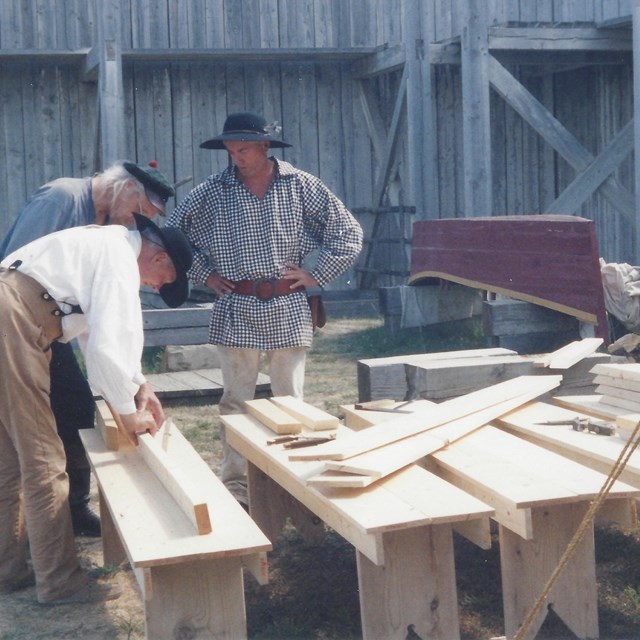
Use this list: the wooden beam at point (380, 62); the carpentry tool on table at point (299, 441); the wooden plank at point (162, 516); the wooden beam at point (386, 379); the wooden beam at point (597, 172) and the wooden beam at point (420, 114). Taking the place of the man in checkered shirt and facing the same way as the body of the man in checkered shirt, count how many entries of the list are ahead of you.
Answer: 2

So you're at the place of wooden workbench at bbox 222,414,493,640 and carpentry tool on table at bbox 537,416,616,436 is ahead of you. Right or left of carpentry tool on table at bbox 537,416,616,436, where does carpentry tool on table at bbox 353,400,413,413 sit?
left

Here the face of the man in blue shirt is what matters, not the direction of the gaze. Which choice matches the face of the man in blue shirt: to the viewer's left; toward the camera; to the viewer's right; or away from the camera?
to the viewer's right

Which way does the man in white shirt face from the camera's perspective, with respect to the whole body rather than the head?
to the viewer's right

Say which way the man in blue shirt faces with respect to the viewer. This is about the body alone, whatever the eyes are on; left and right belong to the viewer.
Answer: facing to the right of the viewer

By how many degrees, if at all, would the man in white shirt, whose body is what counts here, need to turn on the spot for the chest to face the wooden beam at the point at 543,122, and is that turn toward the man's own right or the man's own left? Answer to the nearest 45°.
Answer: approximately 45° to the man's own left

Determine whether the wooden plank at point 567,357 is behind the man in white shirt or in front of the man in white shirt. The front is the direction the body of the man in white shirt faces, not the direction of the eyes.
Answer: in front

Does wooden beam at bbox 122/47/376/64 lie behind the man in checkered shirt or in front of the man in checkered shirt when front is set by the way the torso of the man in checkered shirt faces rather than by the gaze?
behind

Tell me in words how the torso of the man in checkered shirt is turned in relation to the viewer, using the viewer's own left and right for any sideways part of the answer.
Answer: facing the viewer

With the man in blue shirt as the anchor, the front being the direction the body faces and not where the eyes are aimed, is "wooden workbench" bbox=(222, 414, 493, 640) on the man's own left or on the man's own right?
on the man's own right

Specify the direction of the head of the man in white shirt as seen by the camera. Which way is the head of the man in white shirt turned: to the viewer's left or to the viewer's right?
to the viewer's right

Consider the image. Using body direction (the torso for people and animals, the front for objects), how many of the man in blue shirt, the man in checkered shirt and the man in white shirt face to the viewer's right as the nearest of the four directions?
2

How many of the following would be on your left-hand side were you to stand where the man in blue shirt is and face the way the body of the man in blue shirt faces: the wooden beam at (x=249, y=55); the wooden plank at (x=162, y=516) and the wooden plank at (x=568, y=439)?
1

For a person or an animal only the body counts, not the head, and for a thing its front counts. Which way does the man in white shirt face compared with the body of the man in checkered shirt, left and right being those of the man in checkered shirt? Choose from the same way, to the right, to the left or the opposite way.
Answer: to the left

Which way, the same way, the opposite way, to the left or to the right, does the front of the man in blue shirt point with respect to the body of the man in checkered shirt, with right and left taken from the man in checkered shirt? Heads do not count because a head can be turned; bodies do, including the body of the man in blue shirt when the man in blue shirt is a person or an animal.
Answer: to the left
